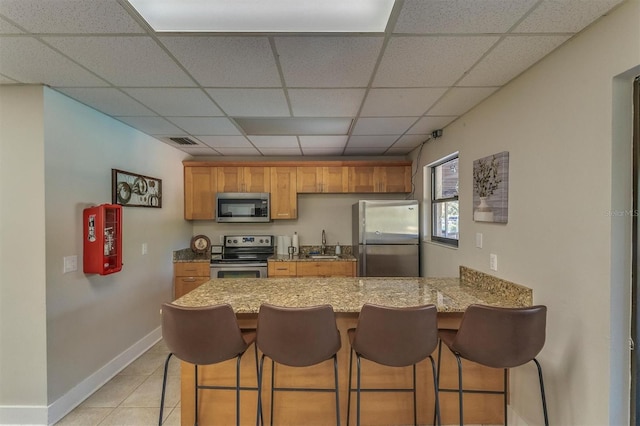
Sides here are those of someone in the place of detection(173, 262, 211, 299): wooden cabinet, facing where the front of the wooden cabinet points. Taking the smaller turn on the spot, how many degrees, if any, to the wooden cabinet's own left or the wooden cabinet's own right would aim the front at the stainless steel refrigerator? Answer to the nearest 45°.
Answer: approximately 45° to the wooden cabinet's own left

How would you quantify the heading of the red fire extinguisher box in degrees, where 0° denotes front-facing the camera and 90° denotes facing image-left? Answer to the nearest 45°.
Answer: approximately 315°

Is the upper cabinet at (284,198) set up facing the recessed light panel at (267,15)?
yes

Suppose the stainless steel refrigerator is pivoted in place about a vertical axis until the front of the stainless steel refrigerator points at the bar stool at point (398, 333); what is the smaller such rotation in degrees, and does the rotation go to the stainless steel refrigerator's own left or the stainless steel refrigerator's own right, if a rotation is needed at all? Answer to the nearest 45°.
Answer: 0° — it already faces it

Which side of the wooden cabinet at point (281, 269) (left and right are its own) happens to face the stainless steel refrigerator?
left

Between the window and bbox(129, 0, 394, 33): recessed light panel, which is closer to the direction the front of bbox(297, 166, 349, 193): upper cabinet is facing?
the recessed light panel

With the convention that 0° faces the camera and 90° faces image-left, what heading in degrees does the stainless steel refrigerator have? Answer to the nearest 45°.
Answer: approximately 0°

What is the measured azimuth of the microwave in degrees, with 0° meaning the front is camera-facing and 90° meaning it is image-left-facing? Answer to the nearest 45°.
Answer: approximately 0°

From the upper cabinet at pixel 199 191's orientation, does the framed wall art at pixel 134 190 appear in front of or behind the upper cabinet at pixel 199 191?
in front
